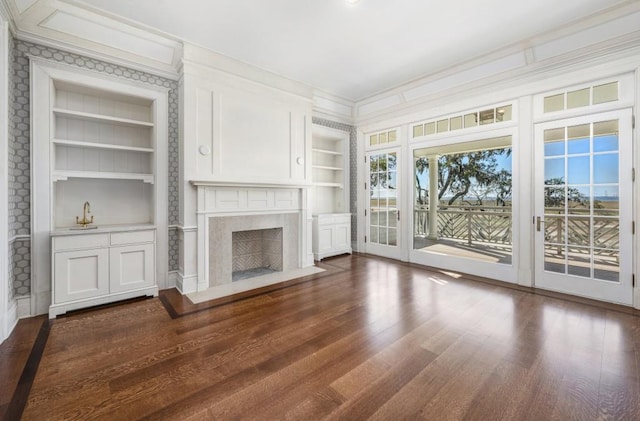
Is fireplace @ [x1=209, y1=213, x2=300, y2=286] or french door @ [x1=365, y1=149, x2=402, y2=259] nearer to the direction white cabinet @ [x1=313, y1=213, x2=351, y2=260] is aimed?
the french door

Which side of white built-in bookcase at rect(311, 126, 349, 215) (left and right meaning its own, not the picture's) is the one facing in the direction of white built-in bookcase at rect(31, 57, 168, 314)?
right

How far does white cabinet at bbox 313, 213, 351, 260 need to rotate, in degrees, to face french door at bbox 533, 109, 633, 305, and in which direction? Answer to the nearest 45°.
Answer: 0° — it already faces it

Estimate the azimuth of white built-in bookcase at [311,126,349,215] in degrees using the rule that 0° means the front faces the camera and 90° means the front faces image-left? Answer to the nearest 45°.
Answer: approximately 315°

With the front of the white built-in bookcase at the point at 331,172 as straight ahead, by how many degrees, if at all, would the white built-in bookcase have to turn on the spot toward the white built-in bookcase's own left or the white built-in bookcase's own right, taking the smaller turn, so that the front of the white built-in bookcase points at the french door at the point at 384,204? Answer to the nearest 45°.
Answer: approximately 45° to the white built-in bookcase's own left

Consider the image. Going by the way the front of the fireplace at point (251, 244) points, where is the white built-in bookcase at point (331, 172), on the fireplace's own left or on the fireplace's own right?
on the fireplace's own left

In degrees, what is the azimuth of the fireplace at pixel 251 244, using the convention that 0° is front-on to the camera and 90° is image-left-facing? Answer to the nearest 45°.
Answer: approximately 315°

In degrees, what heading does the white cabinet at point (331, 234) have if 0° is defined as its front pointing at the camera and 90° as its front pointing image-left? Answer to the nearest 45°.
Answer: approximately 315°

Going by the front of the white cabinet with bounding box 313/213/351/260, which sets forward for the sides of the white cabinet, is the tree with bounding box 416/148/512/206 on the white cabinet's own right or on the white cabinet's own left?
on the white cabinet's own left

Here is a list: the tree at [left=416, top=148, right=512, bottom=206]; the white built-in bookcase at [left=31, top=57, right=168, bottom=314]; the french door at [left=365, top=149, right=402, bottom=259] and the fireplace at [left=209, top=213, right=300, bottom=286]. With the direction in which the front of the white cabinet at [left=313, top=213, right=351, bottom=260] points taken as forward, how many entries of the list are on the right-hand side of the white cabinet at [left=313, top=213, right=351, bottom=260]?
2
